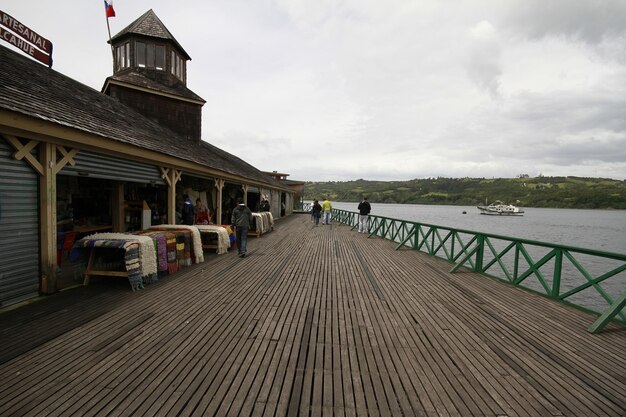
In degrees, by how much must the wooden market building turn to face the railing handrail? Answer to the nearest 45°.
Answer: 0° — it already faces it

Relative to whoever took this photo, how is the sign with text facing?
facing the viewer and to the right of the viewer

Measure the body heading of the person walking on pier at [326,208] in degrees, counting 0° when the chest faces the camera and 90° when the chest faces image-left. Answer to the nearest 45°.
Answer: approximately 180°

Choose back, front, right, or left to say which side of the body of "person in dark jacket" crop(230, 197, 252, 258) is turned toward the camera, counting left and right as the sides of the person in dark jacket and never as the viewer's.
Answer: back

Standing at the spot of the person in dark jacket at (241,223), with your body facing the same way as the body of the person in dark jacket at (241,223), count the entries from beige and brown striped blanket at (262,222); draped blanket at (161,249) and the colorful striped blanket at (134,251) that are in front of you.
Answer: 1

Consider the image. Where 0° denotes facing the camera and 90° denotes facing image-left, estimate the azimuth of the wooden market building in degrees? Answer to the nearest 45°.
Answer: approximately 315°
